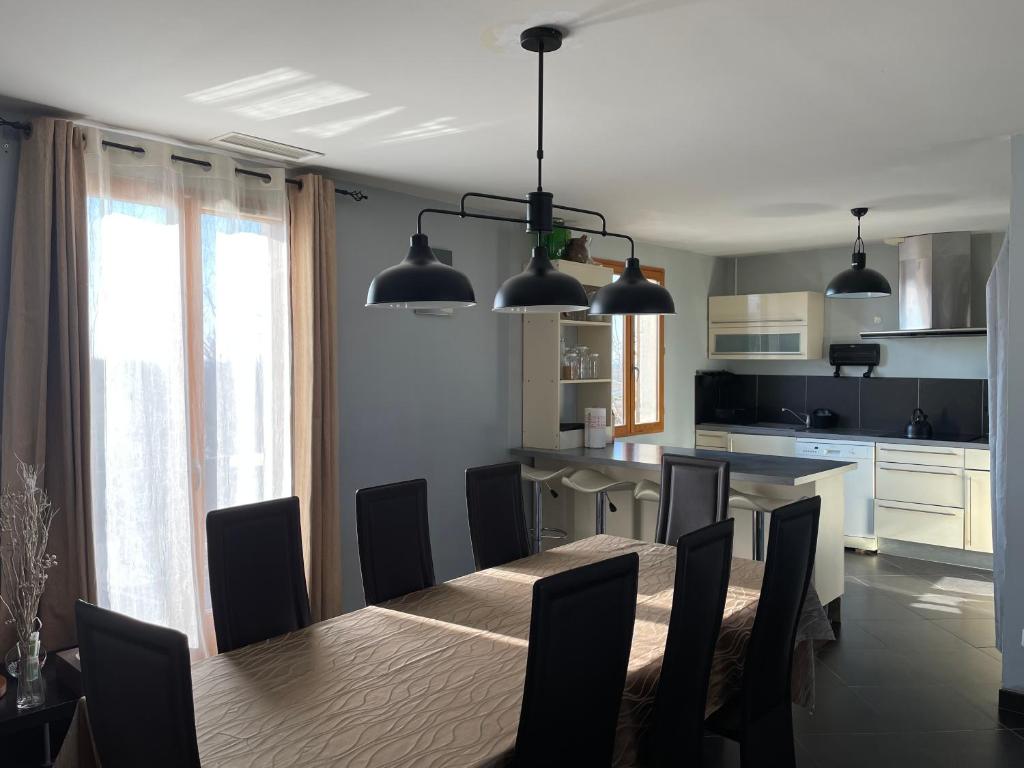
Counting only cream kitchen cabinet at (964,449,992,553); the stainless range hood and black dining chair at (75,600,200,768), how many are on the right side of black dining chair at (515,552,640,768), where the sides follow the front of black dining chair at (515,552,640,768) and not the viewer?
2

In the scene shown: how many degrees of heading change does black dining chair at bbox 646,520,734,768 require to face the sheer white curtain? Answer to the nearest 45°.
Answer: approximately 45° to its left

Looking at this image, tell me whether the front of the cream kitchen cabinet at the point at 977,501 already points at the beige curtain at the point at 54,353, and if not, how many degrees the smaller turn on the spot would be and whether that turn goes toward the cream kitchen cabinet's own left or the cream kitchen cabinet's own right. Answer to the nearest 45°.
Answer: approximately 45° to the cream kitchen cabinet's own right

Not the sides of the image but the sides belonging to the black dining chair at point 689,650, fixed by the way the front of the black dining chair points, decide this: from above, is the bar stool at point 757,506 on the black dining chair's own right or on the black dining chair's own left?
on the black dining chair's own right

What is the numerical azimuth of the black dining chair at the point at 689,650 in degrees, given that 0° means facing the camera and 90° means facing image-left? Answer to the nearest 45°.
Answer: approximately 135°

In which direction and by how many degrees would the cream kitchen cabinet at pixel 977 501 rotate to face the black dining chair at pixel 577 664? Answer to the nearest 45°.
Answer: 0° — it already faces it

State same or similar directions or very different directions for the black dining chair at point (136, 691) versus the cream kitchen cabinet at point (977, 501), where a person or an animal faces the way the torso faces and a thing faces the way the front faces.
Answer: very different directions

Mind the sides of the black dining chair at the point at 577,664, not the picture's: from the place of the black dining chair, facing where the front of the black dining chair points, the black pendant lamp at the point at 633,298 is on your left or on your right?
on your right

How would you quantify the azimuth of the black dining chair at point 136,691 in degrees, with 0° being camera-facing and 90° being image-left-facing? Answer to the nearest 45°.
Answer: approximately 225°

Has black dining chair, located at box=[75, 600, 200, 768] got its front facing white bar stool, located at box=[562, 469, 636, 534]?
yes
